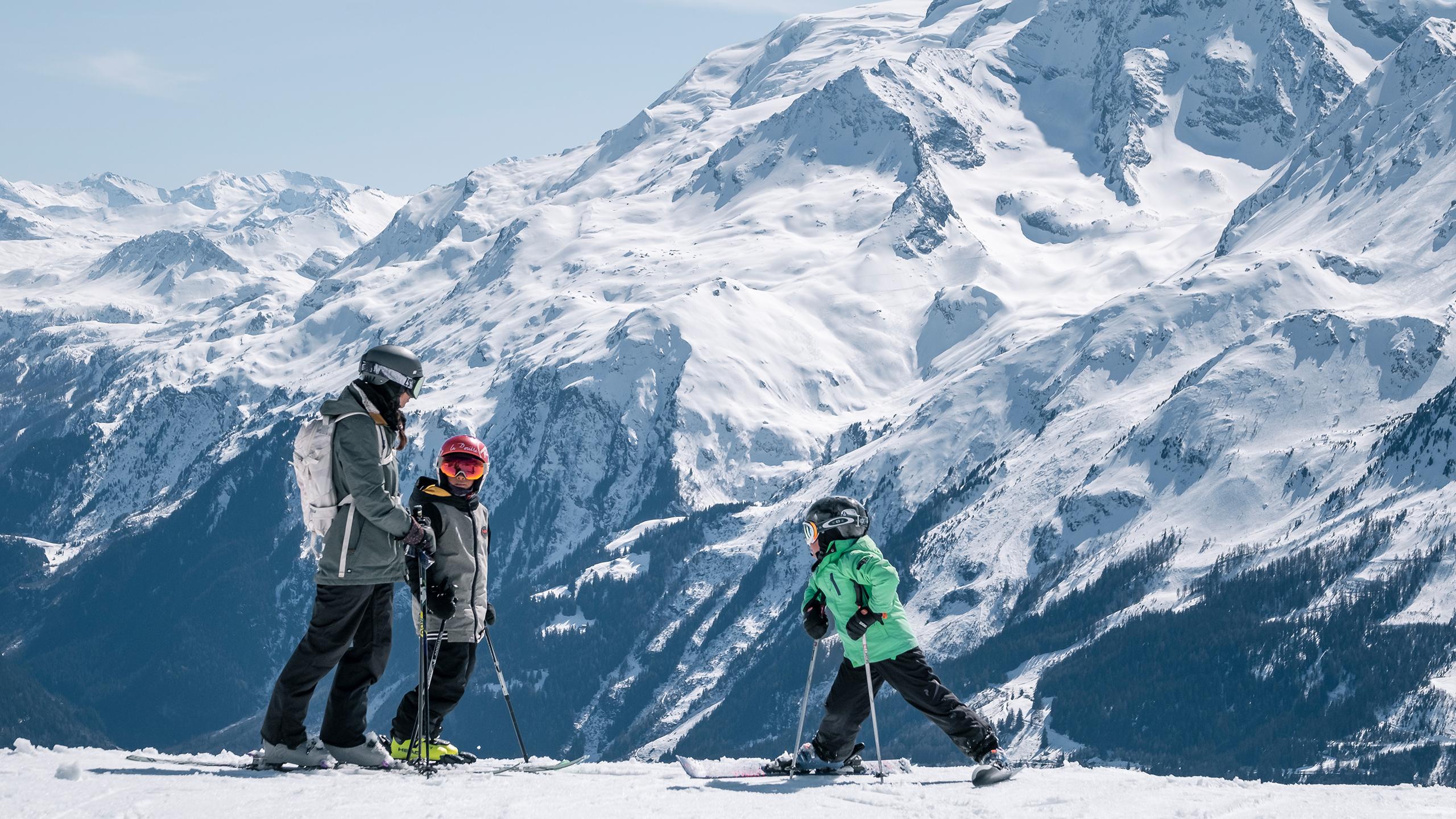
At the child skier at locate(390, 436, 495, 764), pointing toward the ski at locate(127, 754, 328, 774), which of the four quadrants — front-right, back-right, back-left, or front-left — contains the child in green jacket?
back-left

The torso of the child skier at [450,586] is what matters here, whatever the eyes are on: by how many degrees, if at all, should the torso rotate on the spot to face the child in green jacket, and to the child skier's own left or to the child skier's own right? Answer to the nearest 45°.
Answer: approximately 45° to the child skier's own left

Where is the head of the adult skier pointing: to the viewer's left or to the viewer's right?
to the viewer's right

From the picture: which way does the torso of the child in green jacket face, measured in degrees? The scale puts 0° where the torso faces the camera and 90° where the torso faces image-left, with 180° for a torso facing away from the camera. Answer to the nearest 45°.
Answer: approximately 45°

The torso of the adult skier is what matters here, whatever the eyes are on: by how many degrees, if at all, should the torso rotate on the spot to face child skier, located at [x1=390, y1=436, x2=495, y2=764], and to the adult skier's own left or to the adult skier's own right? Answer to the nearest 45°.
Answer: approximately 45° to the adult skier's own left

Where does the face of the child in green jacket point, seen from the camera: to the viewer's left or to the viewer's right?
to the viewer's left

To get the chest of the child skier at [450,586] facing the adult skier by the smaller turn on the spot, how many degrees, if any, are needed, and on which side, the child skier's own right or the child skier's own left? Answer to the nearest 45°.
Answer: approximately 90° to the child skier's own right

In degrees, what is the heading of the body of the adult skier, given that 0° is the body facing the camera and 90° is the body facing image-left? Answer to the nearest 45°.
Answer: approximately 270°

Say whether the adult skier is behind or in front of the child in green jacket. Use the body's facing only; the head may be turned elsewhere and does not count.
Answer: in front

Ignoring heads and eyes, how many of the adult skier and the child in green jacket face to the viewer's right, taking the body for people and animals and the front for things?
1

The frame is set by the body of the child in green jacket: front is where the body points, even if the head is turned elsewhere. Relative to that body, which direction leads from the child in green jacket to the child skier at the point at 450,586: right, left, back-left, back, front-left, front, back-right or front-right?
front-right

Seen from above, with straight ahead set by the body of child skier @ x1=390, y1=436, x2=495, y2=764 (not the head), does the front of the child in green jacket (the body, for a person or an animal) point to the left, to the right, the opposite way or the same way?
to the right

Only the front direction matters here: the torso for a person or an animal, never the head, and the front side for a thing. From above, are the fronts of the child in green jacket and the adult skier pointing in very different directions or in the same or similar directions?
very different directions
